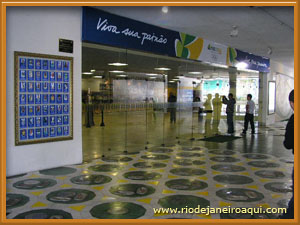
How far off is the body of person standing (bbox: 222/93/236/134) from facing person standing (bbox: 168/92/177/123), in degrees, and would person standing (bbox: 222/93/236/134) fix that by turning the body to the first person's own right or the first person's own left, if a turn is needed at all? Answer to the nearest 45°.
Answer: approximately 45° to the first person's own left

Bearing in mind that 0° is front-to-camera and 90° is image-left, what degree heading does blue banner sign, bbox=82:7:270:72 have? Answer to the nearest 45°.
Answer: approximately 315°

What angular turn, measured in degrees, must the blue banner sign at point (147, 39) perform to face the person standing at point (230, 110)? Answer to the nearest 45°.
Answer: approximately 90° to its left

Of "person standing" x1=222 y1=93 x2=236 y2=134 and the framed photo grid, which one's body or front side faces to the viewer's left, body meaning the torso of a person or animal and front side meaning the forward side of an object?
the person standing

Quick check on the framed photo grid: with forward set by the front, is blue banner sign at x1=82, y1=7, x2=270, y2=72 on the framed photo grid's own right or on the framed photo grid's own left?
on the framed photo grid's own left

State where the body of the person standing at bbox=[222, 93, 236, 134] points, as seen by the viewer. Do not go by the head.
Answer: to the viewer's left
